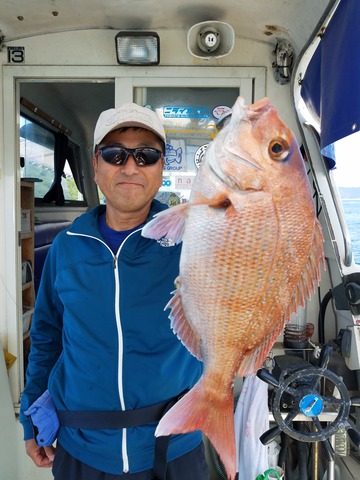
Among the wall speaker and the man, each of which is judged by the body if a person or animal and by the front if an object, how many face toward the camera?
2

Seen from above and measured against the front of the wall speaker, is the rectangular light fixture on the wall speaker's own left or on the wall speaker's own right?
on the wall speaker's own right

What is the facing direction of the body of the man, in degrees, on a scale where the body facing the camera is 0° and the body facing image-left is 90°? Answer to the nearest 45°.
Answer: approximately 0°

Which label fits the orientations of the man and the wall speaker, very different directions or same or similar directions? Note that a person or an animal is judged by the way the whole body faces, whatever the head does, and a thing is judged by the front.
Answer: same or similar directions

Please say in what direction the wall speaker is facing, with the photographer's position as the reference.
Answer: facing the viewer
